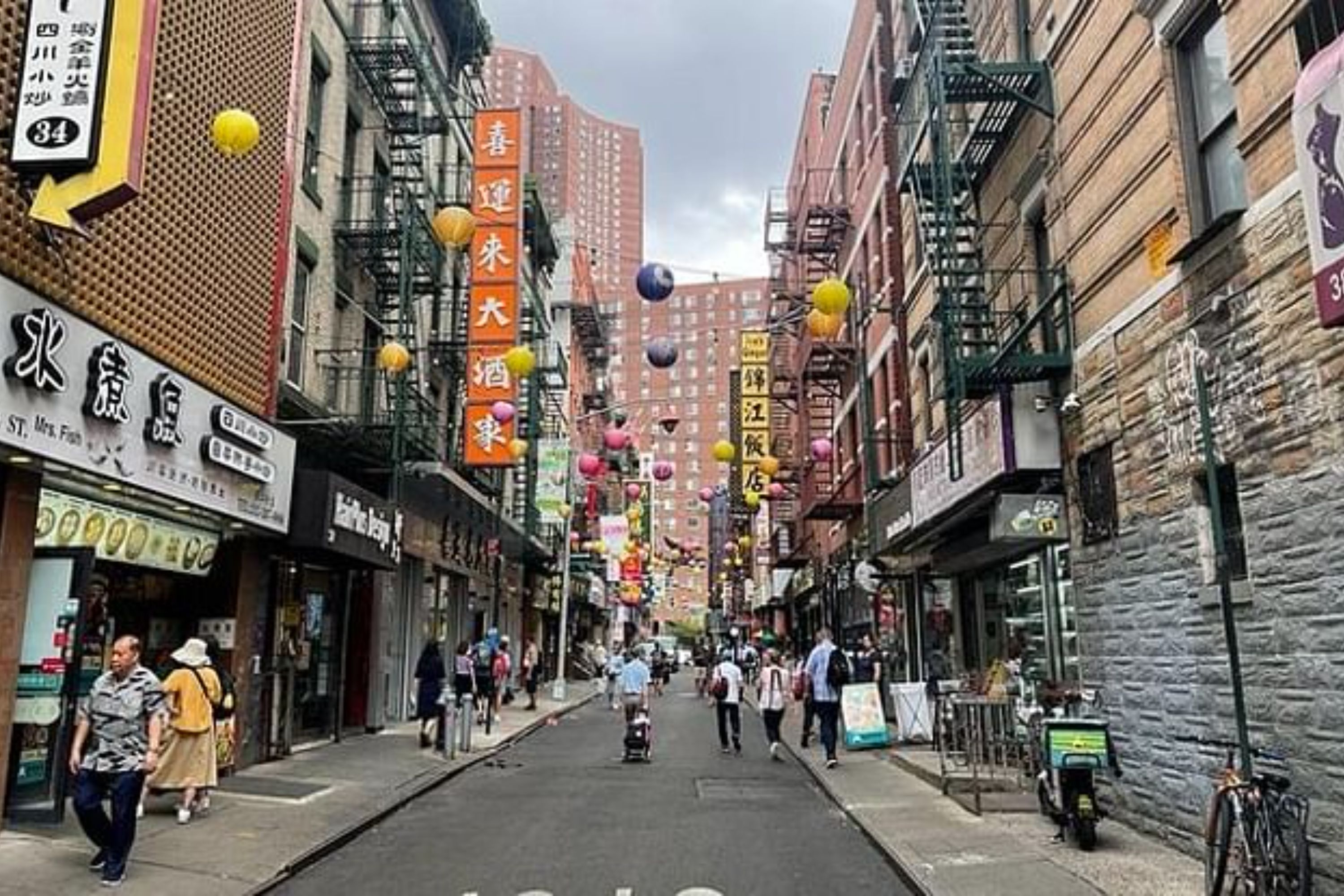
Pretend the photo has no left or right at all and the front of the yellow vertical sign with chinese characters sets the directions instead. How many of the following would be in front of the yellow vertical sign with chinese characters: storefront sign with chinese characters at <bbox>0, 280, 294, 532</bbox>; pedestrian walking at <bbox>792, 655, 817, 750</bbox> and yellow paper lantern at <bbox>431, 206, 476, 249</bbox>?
3

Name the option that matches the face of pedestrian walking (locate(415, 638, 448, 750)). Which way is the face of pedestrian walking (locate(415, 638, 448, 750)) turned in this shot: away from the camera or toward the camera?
away from the camera

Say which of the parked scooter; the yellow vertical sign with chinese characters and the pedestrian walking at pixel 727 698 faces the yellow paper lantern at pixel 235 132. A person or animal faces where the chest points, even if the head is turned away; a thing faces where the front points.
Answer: the yellow vertical sign with chinese characters

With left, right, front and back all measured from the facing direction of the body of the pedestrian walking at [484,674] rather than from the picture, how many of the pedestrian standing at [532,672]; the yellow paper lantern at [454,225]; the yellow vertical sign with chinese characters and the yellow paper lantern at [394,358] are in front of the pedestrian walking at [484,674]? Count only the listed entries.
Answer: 2

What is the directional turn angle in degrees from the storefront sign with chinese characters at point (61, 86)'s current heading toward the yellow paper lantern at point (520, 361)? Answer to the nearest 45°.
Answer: approximately 135° to its left

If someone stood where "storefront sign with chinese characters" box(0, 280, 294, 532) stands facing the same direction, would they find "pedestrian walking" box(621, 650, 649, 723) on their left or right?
on their left

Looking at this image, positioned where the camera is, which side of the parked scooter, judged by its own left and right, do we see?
back

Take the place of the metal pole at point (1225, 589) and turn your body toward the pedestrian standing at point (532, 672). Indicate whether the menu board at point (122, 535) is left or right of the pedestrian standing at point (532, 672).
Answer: left

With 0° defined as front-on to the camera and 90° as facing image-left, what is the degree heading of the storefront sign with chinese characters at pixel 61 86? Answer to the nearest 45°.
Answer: approximately 0°

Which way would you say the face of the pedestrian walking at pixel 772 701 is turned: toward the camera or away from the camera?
away from the camera
